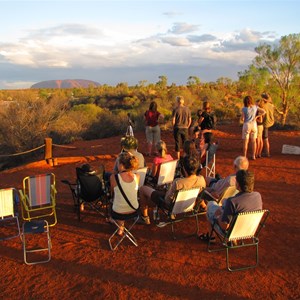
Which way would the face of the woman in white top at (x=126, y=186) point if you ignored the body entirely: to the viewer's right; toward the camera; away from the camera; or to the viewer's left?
away from the camera

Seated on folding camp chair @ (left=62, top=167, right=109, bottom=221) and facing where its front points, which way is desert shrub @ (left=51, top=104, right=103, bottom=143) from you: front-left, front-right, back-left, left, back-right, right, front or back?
front-right

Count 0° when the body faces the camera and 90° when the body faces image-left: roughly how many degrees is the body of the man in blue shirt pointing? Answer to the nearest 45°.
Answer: approximately 135°
